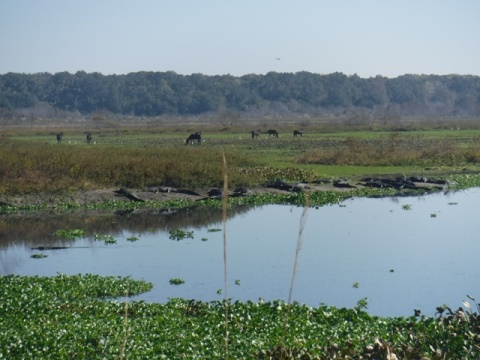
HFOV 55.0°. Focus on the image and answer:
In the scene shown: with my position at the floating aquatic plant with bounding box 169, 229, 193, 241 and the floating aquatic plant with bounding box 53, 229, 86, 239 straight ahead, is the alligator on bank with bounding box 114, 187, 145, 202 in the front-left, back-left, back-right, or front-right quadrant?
front-right

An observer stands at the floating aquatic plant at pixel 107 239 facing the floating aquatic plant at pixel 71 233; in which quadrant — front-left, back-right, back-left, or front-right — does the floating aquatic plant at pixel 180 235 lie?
back-right

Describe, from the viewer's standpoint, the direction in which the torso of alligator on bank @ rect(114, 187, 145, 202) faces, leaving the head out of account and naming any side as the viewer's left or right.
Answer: facing away from the viewer and to the left of the viewer

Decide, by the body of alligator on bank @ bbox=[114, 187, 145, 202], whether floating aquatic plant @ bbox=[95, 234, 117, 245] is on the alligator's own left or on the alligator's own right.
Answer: on the alligator's own left

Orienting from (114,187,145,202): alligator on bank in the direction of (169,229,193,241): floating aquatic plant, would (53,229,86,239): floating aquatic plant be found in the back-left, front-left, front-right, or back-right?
front-right

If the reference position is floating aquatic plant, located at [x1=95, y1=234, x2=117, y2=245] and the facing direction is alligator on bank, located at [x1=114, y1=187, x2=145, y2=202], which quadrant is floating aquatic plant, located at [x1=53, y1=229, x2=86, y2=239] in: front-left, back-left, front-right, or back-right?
front-left

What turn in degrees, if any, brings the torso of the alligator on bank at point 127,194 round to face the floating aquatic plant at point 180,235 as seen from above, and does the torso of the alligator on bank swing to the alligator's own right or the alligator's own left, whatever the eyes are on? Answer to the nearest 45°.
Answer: approximately 135° to the alligator's own left
